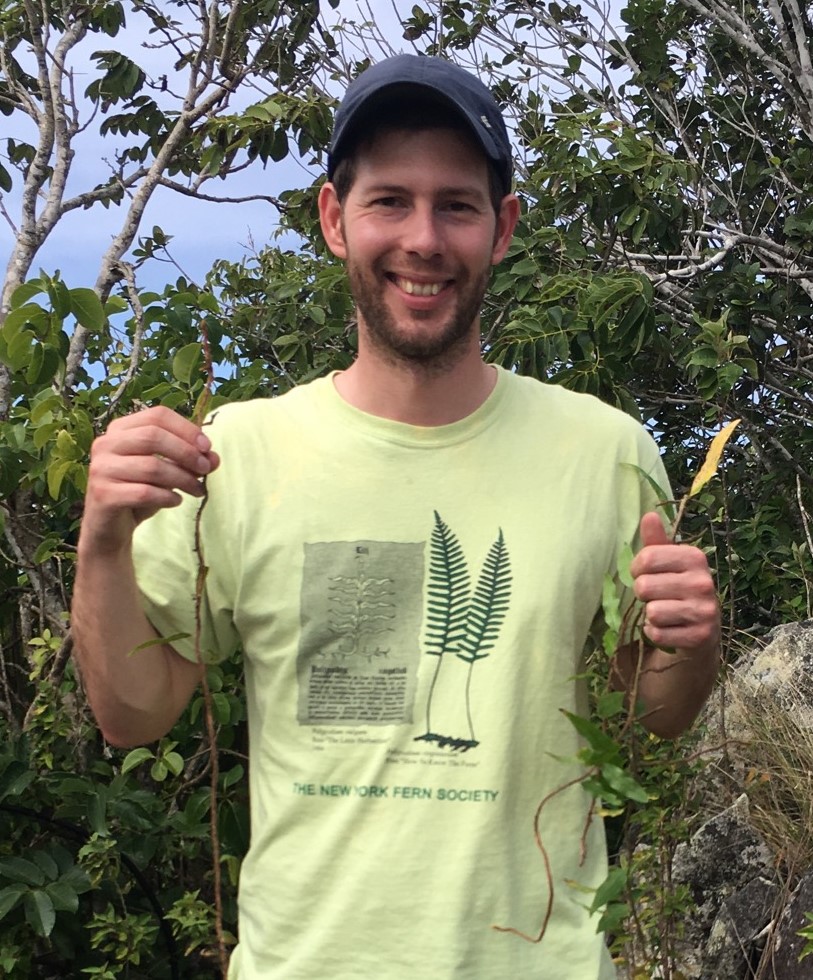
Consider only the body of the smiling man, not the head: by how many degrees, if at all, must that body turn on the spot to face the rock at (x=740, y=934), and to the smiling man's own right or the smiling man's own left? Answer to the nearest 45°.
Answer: approximately 135° to the smiling man's own left

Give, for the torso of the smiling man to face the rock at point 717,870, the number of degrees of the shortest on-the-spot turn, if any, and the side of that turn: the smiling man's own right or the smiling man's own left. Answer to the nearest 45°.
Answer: approximately 135° to the smiling man's own left

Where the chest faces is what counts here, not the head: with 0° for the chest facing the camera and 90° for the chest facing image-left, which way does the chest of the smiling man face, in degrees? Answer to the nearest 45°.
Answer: approximately 0°
